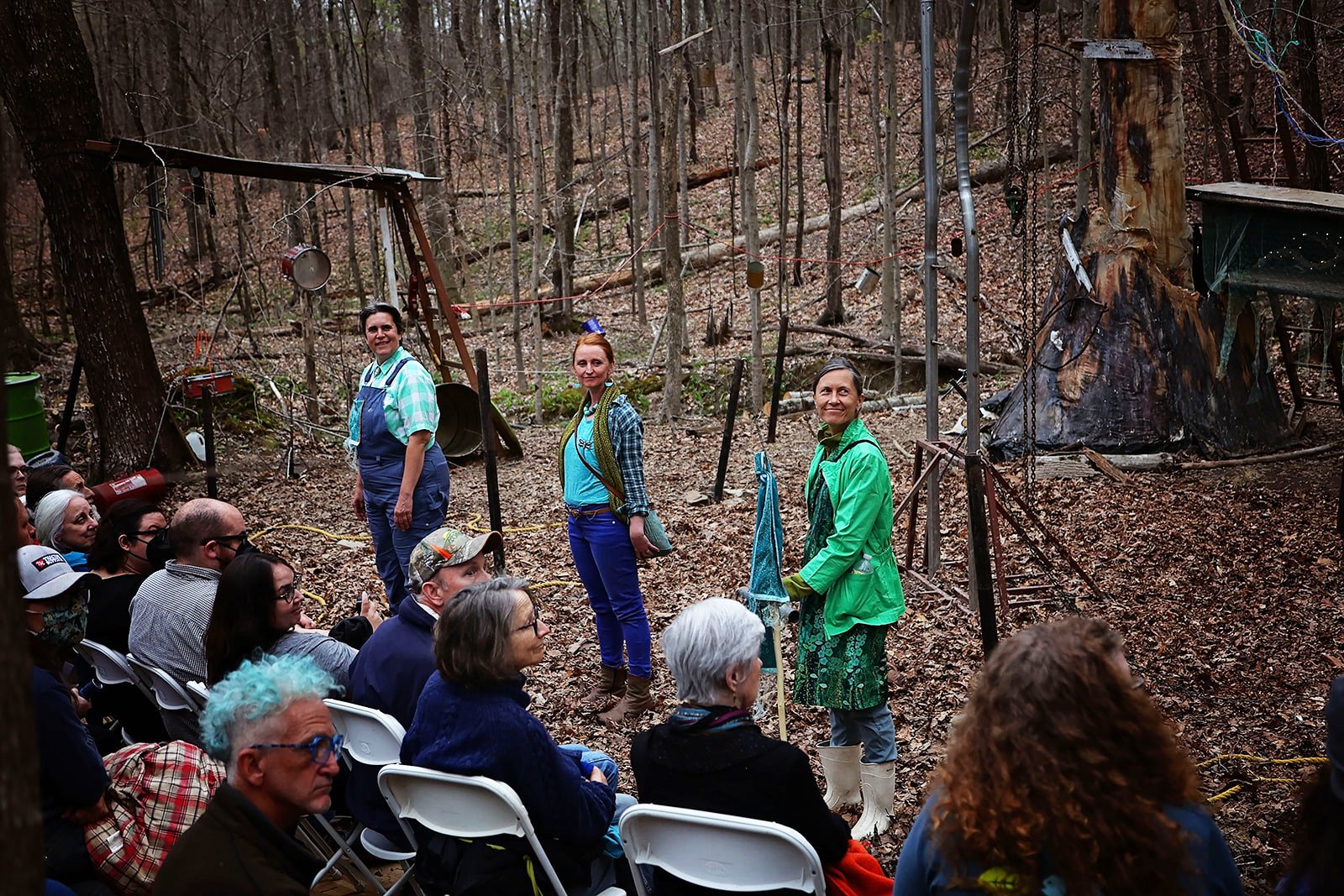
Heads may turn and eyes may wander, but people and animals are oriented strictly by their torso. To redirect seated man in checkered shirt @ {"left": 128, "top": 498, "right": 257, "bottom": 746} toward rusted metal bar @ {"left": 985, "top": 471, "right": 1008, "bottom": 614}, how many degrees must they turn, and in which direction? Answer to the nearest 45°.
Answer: approximately 45° to their right

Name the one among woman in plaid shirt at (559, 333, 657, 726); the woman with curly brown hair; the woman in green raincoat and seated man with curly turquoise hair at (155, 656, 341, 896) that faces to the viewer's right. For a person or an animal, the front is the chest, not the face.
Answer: the seated man with curly turquoise hair

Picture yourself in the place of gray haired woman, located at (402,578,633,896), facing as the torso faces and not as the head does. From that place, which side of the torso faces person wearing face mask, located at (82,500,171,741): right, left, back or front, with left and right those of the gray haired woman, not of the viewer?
left

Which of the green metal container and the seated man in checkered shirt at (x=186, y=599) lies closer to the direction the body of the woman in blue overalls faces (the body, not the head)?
the seated man in checkered shirt

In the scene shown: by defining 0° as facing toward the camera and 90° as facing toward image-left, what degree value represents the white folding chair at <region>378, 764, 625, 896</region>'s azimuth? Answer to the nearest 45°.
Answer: approximately 225°

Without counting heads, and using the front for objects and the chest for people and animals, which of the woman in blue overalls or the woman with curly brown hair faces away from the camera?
the woman with curly brown hair

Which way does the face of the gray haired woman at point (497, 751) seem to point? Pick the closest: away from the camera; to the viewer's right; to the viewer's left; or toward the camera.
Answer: to the viewer's right

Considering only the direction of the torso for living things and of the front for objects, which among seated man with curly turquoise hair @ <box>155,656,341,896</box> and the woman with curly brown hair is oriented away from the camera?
the woman with curly brown hair

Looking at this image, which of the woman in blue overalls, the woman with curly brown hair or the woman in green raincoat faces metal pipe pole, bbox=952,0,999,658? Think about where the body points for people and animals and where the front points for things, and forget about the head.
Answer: the woman with curly brown hair

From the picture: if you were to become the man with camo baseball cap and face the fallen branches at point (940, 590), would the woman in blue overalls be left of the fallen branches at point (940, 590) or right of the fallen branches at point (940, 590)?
left

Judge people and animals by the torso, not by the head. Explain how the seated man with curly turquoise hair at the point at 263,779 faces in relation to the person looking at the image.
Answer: facing to the right of the viewer

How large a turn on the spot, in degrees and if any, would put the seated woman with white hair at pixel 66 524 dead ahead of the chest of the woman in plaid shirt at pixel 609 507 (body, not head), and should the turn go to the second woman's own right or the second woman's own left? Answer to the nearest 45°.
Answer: approximately 45° to the second woman's own right
